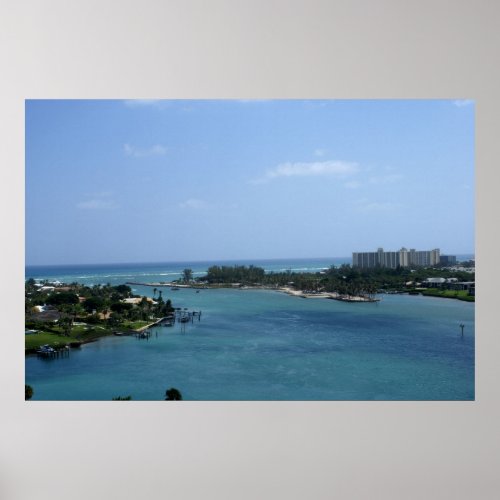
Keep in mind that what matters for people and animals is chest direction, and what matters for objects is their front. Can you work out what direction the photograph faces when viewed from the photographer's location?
facing the viewer
